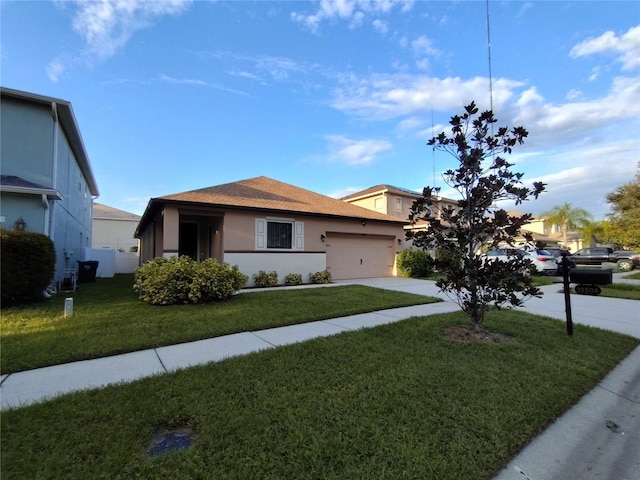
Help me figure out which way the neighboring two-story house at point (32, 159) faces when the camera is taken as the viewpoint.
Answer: facing the viewer

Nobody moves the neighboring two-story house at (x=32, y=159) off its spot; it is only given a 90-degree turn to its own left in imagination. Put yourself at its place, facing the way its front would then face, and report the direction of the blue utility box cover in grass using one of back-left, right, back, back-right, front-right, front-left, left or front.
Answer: right

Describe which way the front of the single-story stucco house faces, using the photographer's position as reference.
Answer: facing the viewer and to the right of the viewer

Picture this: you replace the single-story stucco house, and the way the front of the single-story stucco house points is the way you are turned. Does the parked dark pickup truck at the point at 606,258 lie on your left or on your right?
on your left

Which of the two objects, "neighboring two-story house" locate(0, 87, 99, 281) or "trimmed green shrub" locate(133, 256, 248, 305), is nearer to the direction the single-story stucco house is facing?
the trimmed green shrub

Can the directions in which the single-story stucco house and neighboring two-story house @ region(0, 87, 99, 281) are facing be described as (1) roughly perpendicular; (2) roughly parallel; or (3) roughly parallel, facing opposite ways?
roughly parallel

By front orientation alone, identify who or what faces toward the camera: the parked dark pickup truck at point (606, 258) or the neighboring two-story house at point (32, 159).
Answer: the neighboring two-story house

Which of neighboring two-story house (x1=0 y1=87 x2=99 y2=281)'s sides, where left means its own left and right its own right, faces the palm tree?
left

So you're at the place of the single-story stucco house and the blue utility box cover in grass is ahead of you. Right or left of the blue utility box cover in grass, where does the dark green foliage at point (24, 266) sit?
right

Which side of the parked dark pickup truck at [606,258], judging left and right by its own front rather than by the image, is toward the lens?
left
